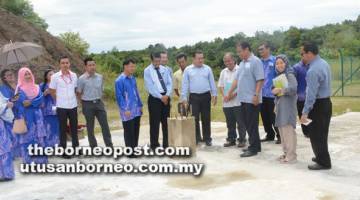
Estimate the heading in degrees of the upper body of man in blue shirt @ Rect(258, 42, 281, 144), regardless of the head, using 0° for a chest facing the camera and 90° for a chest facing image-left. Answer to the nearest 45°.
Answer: approximately 45°

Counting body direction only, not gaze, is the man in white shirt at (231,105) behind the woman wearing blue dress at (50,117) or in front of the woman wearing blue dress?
in front

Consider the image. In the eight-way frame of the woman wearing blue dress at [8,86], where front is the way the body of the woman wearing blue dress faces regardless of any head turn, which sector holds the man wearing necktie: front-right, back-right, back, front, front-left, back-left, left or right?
front-left

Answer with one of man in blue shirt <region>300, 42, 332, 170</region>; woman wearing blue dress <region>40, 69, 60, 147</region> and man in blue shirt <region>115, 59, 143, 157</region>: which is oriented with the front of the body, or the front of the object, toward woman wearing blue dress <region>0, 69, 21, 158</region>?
man in blue shirt <region>300, 42, 332, 170</region>

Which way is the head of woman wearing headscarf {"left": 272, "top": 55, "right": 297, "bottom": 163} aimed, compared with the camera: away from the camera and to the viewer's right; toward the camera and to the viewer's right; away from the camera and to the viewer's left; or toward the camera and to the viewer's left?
toward the camera and to the viewer's left

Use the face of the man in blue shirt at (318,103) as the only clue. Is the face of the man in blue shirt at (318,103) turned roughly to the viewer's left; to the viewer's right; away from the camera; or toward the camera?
to the viewer's left

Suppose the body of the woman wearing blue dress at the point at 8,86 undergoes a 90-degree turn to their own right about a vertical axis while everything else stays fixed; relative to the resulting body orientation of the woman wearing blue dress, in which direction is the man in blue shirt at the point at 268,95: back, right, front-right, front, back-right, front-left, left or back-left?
back-left

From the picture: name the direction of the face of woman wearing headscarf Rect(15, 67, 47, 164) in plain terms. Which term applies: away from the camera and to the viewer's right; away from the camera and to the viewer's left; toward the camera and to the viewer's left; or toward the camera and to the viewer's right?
toward the camera and to the viewer's right

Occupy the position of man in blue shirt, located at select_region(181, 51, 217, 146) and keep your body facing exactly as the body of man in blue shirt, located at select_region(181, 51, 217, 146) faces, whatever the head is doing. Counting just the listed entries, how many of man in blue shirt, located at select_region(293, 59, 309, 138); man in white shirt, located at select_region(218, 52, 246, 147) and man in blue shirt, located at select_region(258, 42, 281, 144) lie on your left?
3

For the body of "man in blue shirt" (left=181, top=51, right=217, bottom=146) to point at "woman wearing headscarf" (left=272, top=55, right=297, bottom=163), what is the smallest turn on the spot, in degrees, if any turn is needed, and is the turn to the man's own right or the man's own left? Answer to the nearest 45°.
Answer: approximately 45° to the man's own left

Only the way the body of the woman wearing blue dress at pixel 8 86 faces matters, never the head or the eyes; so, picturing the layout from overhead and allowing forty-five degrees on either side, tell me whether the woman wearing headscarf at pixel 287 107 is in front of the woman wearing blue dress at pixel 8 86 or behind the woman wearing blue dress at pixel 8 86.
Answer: in front

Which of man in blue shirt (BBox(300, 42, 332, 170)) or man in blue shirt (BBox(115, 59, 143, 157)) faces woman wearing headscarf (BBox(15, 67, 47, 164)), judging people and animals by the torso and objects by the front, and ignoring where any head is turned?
man in blue shirt (BBox(300, 42, 332, 170))

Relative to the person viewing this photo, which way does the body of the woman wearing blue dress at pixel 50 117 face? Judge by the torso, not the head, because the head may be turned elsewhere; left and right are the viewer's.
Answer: facing the viewer and to the right of the viewer
